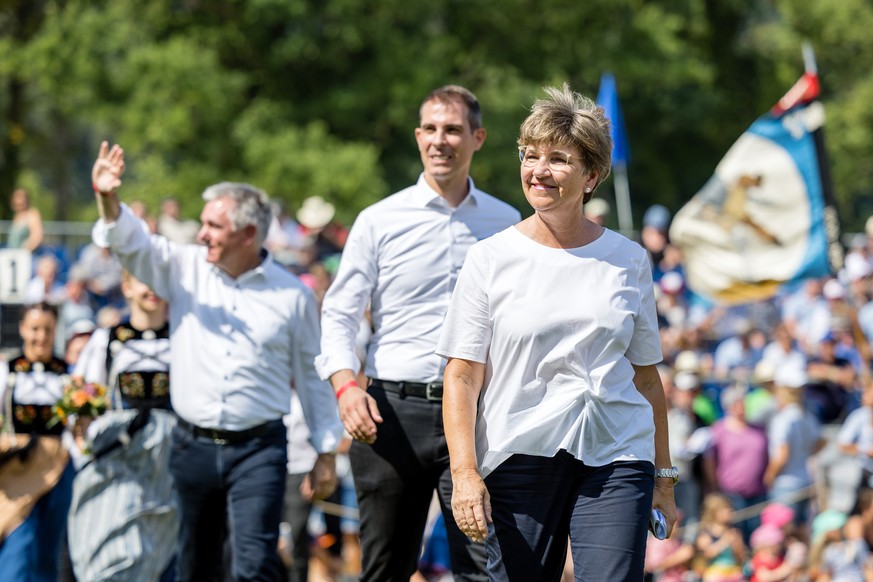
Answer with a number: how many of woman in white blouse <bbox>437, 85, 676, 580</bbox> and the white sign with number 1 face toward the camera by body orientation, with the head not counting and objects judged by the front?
2

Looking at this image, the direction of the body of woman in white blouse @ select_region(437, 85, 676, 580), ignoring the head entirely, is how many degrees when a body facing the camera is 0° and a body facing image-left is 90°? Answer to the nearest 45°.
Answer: approximately 0°

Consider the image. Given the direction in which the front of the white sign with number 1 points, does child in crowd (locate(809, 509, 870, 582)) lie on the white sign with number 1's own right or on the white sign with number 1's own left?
on the white sign with number 1's own left

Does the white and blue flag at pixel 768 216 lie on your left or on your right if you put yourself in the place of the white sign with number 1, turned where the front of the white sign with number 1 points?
on your left

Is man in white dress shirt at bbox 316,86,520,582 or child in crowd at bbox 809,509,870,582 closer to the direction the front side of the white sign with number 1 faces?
the man in white dress shirt

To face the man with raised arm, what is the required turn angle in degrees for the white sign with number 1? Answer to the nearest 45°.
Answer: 0° — it already faces them

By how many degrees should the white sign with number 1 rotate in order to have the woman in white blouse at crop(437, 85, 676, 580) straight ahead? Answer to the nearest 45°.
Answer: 0° — it already faces them

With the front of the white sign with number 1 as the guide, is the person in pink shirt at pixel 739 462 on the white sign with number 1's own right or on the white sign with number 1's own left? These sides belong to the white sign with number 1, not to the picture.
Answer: on the white sign with number 1's own left

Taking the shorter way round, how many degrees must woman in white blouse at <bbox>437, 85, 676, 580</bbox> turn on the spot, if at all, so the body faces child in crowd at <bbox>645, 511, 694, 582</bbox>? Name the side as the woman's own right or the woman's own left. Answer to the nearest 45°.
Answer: approximately 180°
